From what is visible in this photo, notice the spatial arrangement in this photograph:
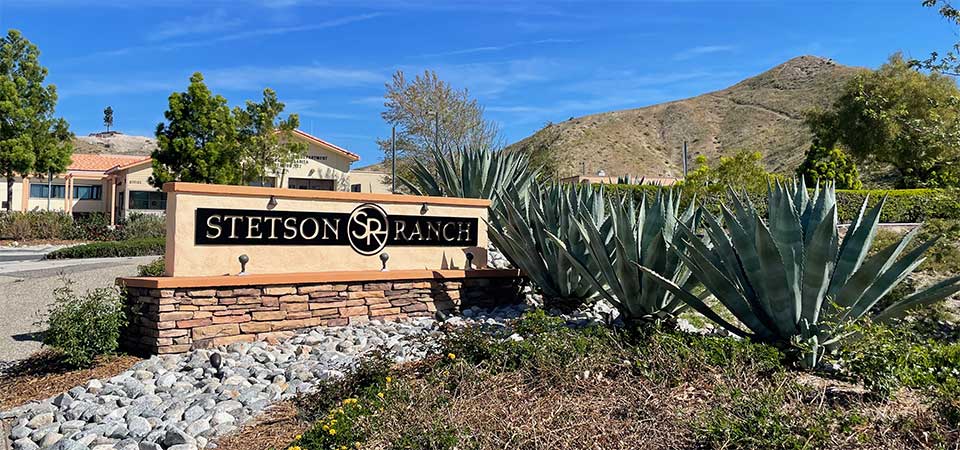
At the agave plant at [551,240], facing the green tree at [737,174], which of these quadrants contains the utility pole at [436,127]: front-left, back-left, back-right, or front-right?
front-left

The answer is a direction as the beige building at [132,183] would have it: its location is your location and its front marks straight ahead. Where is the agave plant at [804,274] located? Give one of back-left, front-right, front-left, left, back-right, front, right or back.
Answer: front

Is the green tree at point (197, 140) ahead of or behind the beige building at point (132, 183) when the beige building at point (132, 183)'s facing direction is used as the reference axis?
ahead

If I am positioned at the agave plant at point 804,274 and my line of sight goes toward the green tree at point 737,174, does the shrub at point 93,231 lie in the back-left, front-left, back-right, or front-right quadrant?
front-left

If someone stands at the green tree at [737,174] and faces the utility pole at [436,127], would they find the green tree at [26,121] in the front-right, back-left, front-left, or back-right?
front-left

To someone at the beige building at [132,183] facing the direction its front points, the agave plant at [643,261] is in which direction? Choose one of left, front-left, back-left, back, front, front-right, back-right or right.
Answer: front

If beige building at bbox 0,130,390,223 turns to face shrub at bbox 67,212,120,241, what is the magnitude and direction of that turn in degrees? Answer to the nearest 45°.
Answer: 0° — it already faces it

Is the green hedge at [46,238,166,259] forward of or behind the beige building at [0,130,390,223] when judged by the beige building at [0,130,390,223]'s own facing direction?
forward

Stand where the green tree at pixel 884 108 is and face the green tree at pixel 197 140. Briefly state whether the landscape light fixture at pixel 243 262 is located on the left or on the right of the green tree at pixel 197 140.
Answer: left

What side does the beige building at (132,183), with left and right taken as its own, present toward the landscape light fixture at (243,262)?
front

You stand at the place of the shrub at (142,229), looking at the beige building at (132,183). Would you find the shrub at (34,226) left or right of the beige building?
left

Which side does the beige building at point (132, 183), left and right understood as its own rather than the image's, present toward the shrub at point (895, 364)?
front

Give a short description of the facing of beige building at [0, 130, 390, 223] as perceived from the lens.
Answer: facing the viewer

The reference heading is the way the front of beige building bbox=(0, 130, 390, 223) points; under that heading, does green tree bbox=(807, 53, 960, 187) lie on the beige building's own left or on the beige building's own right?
on the beige building's own left
